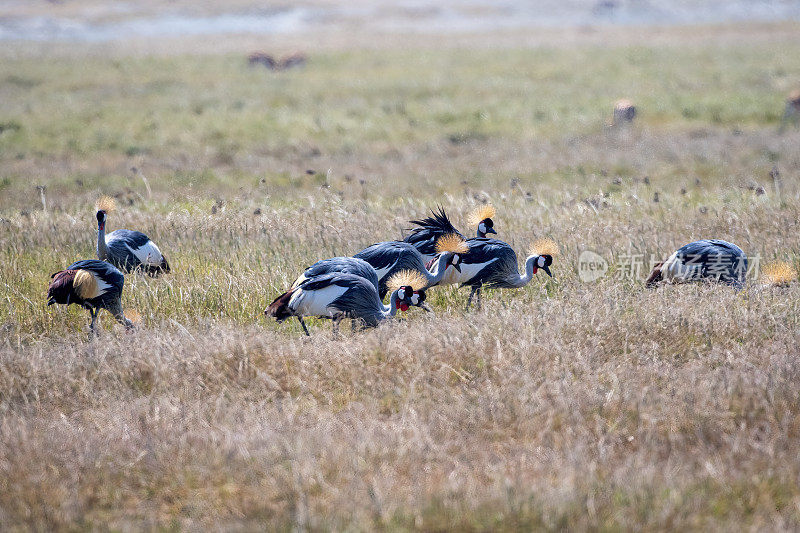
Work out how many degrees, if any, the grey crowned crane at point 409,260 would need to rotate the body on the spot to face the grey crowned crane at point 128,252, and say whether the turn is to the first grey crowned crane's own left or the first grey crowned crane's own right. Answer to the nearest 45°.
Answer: approximately 135° to the first grey crowned crane's own left

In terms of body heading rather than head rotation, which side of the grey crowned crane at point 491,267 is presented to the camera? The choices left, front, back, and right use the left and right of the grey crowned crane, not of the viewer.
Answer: right

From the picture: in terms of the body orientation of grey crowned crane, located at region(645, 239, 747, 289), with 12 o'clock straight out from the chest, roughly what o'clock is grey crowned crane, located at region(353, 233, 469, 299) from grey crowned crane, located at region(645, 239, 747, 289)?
grey crowned crane, located at region(353, 233, 469, 299) is roughly at 5 o'clock from grey crowned crane, located at region(645, 239, 747, 289).

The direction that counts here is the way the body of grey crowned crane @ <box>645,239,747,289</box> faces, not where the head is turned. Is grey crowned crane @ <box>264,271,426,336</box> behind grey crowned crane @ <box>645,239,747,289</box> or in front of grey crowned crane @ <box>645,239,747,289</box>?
behind

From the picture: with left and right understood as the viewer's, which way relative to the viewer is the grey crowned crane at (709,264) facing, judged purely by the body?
facing to the right of the viewer

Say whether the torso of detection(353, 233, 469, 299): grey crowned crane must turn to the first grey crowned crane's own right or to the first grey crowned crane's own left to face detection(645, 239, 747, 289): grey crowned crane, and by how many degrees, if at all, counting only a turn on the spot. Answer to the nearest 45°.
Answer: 0° — it already faces it

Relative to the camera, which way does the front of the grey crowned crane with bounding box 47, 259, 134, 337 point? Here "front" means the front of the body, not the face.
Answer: to the viewer's right

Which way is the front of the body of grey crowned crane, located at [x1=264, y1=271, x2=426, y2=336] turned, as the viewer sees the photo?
to the viewer's right

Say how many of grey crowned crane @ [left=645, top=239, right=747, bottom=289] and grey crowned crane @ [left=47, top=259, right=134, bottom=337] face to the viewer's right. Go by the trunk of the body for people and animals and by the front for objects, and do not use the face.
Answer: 2

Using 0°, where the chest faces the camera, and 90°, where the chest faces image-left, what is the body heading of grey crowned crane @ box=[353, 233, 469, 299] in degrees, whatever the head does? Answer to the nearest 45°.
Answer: approximately 270°

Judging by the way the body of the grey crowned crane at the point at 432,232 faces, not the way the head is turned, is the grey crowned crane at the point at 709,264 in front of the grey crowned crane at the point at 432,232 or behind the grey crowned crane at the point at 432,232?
in front

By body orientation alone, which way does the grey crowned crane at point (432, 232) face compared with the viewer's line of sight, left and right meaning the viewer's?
facing to the right of the viewer
